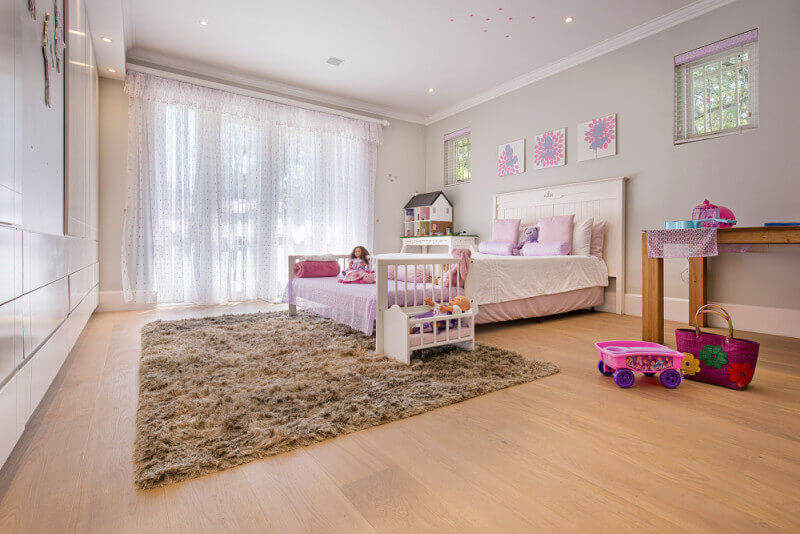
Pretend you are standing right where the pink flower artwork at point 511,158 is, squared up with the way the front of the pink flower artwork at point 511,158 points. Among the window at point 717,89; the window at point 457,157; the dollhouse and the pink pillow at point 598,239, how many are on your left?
2

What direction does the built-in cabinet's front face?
to the viewer's right

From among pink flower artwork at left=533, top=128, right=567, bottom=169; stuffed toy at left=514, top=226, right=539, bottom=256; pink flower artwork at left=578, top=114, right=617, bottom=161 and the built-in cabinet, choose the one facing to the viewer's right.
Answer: the built-in cabinet

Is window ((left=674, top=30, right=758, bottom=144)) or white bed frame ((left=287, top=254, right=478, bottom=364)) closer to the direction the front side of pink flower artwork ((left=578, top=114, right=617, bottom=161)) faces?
the white bed frame

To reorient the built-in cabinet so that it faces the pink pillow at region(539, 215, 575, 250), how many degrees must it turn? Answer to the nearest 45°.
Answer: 0° — it already faces it

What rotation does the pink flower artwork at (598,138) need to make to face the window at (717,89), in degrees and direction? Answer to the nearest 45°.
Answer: approximately 90° to its left

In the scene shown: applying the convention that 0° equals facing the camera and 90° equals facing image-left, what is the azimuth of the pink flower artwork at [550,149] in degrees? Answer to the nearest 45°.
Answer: approximately 45°

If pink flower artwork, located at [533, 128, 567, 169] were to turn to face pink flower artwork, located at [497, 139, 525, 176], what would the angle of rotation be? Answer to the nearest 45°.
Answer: approximately 90° to its right

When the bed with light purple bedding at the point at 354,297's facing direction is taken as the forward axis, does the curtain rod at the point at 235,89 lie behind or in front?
behind

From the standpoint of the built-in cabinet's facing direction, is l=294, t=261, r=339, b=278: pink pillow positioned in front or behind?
in front

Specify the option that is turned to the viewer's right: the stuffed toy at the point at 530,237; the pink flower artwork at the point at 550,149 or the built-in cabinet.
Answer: the built-in cabinet

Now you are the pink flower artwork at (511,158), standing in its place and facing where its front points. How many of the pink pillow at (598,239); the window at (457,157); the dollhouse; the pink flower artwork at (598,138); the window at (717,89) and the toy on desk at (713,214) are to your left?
4
